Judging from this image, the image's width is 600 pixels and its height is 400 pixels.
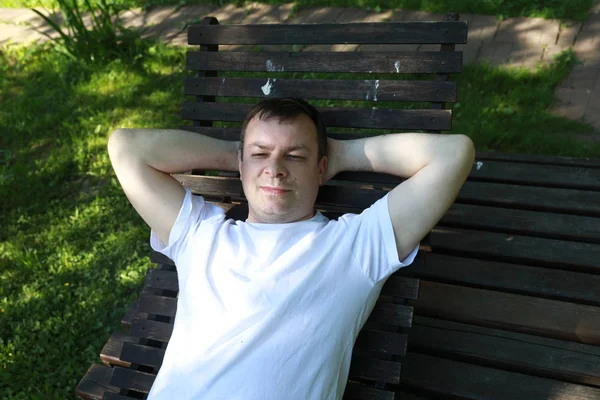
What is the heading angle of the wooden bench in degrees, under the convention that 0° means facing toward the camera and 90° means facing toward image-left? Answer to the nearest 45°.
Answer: approximately 0°
